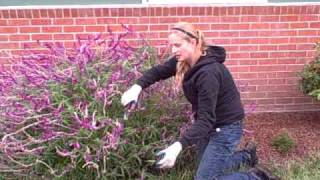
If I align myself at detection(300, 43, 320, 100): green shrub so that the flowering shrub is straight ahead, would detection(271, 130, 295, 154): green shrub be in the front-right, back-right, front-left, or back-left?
front-left

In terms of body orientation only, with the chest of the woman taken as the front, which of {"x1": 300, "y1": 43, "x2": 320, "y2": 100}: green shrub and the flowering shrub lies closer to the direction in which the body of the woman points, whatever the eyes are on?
the flowering shrub

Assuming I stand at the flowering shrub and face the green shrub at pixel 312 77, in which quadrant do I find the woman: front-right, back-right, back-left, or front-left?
front-right

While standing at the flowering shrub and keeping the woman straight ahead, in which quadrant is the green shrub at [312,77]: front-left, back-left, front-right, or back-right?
front-left

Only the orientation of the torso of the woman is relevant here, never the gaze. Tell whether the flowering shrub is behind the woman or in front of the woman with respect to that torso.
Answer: in front

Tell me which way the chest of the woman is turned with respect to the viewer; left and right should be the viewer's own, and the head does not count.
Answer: facing to the left of the viewer

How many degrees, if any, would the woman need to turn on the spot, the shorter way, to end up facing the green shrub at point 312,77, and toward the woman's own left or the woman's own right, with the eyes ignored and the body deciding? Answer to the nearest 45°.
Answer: approximately 135° to the woman's own right

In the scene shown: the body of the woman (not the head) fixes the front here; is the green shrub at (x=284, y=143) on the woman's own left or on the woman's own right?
on the woman's own right

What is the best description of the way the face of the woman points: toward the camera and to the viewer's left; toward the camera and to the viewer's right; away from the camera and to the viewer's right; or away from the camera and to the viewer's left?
toward the camera and to the viewer's left

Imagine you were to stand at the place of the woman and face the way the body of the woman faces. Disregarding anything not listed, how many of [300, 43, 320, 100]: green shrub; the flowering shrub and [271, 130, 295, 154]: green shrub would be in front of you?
1
